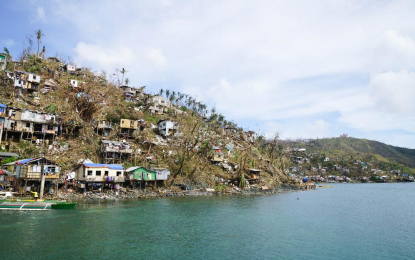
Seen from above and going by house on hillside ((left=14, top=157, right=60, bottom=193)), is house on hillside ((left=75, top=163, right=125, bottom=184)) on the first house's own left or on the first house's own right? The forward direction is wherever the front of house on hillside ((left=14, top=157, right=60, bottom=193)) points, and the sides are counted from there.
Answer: on the first house's own left

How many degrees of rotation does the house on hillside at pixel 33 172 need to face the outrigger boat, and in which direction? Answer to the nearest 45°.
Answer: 0° — it already faces it

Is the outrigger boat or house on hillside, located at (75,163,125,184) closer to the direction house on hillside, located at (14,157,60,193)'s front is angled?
the outrigger boat

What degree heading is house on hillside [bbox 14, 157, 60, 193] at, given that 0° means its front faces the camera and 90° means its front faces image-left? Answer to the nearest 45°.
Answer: approximately 0°
